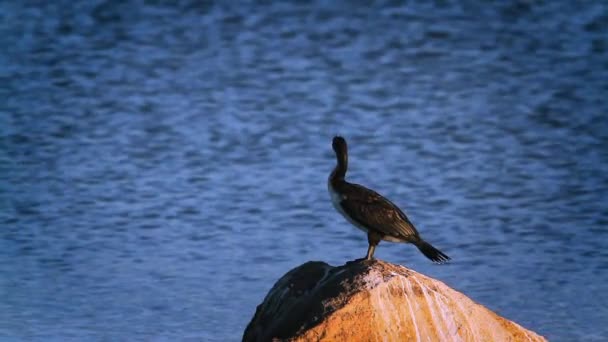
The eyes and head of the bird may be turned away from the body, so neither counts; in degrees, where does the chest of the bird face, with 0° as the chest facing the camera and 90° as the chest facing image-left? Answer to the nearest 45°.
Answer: approximately 90°
